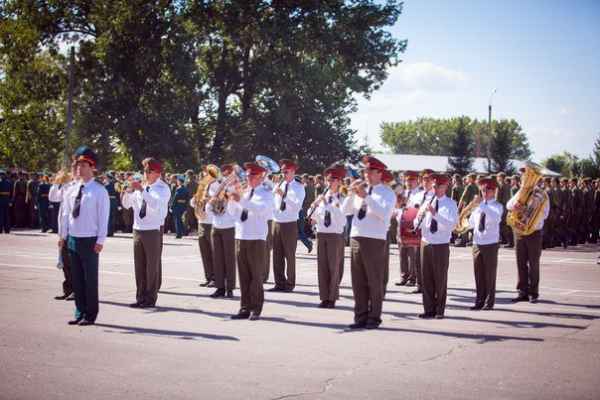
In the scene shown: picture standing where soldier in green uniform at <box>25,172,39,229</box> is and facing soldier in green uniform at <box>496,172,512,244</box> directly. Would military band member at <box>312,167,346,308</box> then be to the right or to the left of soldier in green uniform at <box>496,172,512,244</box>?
right

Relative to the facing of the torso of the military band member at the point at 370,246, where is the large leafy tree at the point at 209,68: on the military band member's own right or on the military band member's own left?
on the military band member's own right

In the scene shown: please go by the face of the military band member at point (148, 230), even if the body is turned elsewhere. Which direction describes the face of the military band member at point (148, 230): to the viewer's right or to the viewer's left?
to the viewer's left

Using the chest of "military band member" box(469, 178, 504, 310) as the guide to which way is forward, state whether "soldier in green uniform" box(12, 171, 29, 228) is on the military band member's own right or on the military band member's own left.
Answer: on the military band member's own right

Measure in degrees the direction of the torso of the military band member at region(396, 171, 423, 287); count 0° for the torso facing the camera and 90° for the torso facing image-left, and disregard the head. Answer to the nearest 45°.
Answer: approximately 45°
